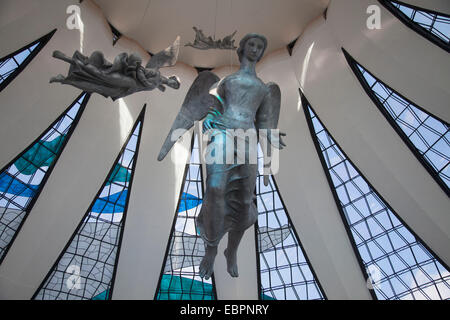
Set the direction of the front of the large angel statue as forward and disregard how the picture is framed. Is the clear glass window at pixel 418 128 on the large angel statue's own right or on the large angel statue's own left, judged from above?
on the large angel statue's own left

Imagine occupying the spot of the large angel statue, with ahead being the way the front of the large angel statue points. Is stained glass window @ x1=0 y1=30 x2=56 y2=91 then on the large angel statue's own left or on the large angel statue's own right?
on the large angel statue's own right

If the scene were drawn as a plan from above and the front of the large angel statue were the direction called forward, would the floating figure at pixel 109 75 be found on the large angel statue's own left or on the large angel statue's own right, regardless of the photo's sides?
on the large angel statue's own right

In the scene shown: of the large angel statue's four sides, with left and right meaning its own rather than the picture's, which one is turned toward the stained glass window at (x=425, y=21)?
left

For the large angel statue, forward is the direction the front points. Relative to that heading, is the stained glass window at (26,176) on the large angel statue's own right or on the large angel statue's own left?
on the large angel statue's own right

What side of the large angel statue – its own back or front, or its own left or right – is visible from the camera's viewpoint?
front

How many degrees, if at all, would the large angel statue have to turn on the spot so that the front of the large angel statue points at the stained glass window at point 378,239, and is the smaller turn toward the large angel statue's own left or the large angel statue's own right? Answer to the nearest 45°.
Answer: approximately 135° to the large angel statue's own left
